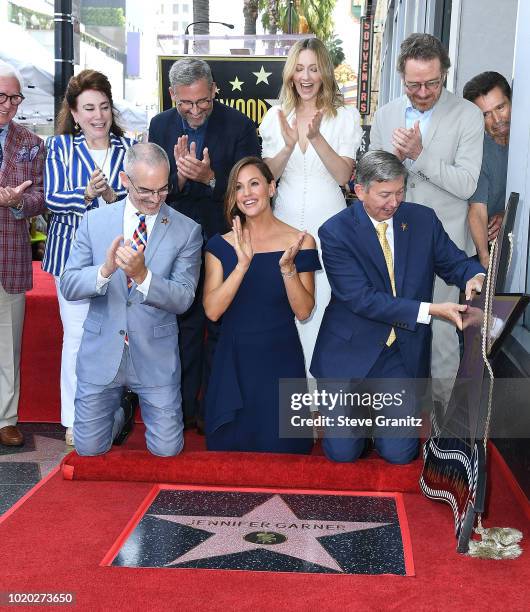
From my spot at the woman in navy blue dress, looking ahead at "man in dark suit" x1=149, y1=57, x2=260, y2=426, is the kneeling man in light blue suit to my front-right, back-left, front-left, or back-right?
front-left

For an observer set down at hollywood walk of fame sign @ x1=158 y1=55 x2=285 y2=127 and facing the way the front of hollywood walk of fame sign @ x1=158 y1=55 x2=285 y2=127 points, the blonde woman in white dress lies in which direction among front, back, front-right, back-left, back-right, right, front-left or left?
front

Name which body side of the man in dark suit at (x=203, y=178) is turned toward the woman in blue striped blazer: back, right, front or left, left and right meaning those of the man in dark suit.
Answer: right

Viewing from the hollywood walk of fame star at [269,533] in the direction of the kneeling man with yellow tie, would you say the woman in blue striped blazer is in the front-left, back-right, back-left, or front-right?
front-left

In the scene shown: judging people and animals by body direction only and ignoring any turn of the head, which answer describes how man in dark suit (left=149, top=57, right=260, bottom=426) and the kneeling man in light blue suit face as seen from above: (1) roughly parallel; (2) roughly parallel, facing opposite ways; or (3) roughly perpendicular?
roughly parallel

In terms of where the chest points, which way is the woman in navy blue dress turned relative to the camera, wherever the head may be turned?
toward the camera

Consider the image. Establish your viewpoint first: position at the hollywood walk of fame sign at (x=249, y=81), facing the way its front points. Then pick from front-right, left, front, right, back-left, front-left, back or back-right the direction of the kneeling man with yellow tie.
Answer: front

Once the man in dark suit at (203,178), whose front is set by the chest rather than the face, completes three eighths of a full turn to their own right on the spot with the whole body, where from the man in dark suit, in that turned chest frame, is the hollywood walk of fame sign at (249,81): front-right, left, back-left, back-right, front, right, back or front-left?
front-right

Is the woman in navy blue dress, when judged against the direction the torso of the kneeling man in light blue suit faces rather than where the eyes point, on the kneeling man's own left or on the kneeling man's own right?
on the kneeling man's own left

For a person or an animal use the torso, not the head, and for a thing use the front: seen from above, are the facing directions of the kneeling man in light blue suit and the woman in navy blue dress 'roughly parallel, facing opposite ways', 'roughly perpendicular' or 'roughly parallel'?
roughly parallel

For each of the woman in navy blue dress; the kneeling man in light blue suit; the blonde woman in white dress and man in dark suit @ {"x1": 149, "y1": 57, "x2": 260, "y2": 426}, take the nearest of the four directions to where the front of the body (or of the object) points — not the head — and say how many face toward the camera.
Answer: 4

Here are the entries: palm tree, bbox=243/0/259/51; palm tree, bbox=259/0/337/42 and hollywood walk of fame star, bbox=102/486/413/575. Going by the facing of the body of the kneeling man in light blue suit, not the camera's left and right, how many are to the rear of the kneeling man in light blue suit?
2

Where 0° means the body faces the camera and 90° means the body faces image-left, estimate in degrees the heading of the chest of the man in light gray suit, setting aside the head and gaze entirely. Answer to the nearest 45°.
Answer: approximately 45°

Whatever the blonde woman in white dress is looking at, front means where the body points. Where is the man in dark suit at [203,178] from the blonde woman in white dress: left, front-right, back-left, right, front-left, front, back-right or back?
right

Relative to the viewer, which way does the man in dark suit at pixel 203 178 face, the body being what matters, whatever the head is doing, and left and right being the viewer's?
facing the viewer
